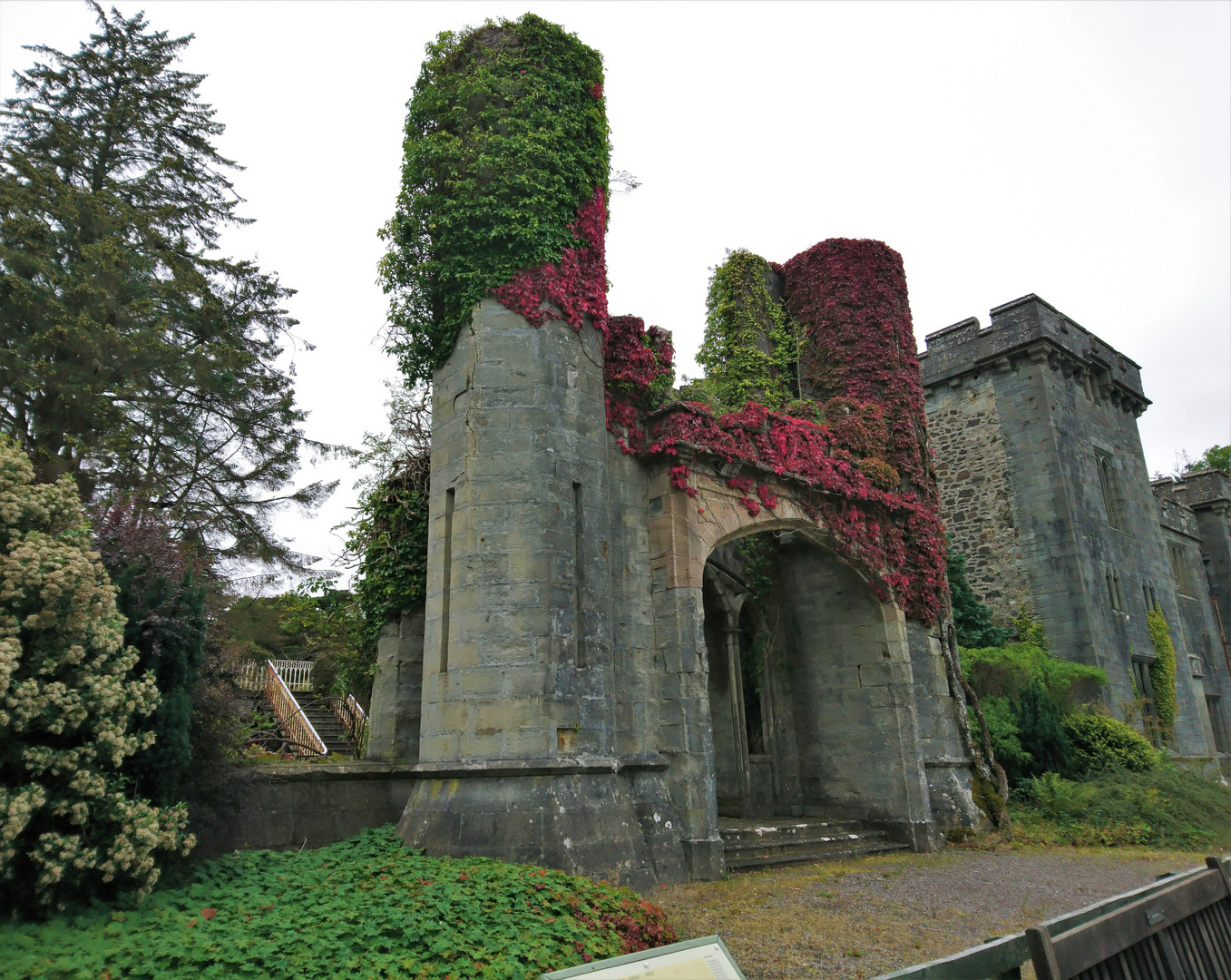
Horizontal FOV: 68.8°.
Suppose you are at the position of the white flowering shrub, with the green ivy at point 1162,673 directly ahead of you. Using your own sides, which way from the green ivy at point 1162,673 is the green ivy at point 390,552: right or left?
left

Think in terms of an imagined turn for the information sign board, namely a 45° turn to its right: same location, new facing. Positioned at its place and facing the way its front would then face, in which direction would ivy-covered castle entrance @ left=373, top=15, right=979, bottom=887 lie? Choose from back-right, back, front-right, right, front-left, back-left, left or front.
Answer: back

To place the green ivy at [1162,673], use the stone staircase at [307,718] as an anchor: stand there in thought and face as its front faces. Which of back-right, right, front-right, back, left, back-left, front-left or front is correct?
front-left

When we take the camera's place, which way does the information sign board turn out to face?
facing the viewer and to the right of the viewer

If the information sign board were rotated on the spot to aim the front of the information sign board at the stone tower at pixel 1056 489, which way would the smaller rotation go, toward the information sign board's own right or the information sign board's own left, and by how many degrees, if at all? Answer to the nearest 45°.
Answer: approximately 90° to the information sign board's own left

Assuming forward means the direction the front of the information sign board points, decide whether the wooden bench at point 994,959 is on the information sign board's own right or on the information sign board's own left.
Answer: on the information sign board's own left

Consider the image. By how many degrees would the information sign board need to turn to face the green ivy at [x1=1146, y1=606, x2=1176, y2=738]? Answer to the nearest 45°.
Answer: approximately 90° to its left

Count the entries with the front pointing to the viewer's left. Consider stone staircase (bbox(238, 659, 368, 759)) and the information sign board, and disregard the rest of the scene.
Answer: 0

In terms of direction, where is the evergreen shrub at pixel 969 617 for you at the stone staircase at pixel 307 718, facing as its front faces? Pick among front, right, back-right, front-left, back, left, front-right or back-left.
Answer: front-left

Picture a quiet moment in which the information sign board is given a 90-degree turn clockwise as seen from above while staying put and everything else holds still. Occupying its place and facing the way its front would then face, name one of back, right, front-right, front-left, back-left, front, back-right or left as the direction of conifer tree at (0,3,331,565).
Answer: right
